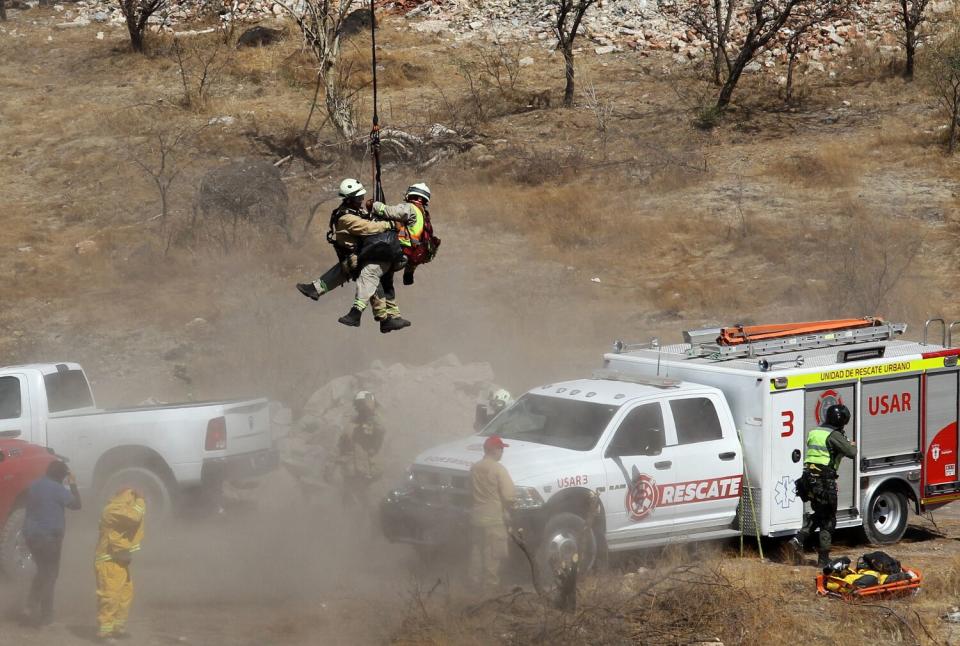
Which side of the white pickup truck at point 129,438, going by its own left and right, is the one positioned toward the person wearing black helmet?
back

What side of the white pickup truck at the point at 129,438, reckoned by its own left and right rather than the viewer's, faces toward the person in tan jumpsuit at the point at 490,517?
back

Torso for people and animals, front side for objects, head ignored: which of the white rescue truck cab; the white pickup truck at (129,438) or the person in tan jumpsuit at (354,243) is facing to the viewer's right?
the person in tan jumpsuit

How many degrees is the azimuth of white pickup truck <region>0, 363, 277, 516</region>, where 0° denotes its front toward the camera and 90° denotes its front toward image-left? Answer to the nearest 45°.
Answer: approximately 135°

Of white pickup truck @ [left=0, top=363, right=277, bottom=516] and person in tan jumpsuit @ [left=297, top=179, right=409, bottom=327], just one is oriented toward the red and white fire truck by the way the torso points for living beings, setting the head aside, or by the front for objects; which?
the person in tan jumpsuit

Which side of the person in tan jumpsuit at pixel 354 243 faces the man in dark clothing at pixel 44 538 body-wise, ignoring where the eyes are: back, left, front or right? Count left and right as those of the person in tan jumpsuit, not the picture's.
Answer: back

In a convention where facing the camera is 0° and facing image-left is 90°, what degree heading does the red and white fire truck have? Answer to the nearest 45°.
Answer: approximately 45°

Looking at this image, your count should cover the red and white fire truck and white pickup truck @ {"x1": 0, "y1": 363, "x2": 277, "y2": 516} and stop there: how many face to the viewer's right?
0

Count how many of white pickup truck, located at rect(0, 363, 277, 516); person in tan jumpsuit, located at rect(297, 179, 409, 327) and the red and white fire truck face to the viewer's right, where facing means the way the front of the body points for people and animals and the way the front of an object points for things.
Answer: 1

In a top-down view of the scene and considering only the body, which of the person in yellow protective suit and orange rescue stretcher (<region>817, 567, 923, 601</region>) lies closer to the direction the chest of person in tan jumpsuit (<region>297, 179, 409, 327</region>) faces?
the orange rescue stretcher

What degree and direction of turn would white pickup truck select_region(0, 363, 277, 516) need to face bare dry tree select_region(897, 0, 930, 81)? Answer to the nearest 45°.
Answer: approximately 90° to its right

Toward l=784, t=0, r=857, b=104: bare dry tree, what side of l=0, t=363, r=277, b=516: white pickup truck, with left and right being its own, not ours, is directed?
right

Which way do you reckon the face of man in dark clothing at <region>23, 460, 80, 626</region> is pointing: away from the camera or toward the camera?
away from the camera

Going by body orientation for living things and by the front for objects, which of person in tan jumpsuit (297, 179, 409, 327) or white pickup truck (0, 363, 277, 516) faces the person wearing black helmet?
the person in tan jumpsuit

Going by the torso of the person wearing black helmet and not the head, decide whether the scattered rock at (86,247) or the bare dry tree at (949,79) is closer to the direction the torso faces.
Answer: the bare dry tree

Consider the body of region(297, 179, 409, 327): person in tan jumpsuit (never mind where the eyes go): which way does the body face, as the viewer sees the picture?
to the viewer's right
